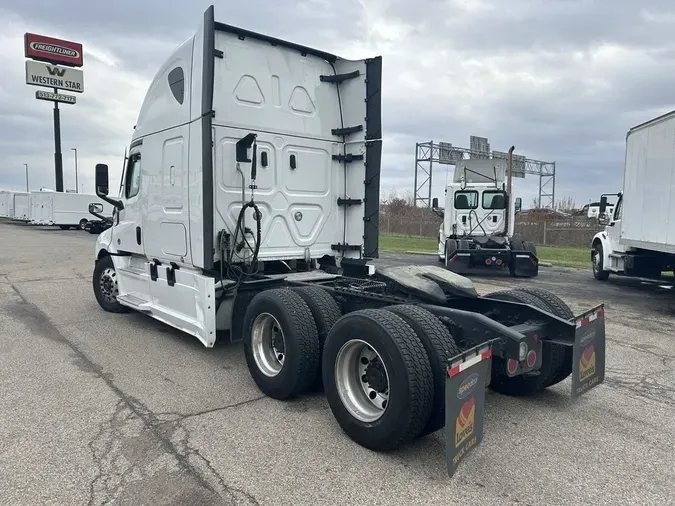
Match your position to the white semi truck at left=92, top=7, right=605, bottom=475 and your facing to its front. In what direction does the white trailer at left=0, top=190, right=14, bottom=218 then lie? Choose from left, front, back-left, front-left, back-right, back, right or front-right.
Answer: front

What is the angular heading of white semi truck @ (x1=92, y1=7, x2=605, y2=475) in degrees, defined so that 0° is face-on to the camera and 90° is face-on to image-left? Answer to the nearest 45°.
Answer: approximately 135°

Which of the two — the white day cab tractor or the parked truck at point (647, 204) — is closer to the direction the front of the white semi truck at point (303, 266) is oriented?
the white day cab tractor

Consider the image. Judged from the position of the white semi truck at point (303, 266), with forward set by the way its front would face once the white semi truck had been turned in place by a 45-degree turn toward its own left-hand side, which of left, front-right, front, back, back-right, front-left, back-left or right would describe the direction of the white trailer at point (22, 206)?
front-right

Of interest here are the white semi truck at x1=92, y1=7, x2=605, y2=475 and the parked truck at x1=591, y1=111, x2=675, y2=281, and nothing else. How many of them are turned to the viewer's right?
0

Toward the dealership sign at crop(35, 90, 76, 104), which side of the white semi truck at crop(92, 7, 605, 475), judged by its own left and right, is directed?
front

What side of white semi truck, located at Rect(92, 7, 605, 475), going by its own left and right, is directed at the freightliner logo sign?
front
